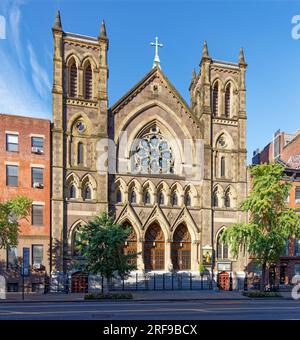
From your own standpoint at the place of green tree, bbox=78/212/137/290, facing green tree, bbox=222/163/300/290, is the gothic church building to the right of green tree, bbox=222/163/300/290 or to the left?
left

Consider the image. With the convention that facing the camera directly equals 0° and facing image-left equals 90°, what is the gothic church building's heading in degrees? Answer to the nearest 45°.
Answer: approximately 0°

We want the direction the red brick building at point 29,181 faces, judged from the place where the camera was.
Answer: facing the viewer

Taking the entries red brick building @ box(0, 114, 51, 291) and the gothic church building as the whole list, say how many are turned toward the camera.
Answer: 2

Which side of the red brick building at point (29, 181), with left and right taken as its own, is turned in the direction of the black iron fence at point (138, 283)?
left

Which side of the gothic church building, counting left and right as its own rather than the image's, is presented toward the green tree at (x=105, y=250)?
front

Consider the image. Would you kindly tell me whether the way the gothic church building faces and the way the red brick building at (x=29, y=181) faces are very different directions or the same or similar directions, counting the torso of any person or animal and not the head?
same or similar directions
